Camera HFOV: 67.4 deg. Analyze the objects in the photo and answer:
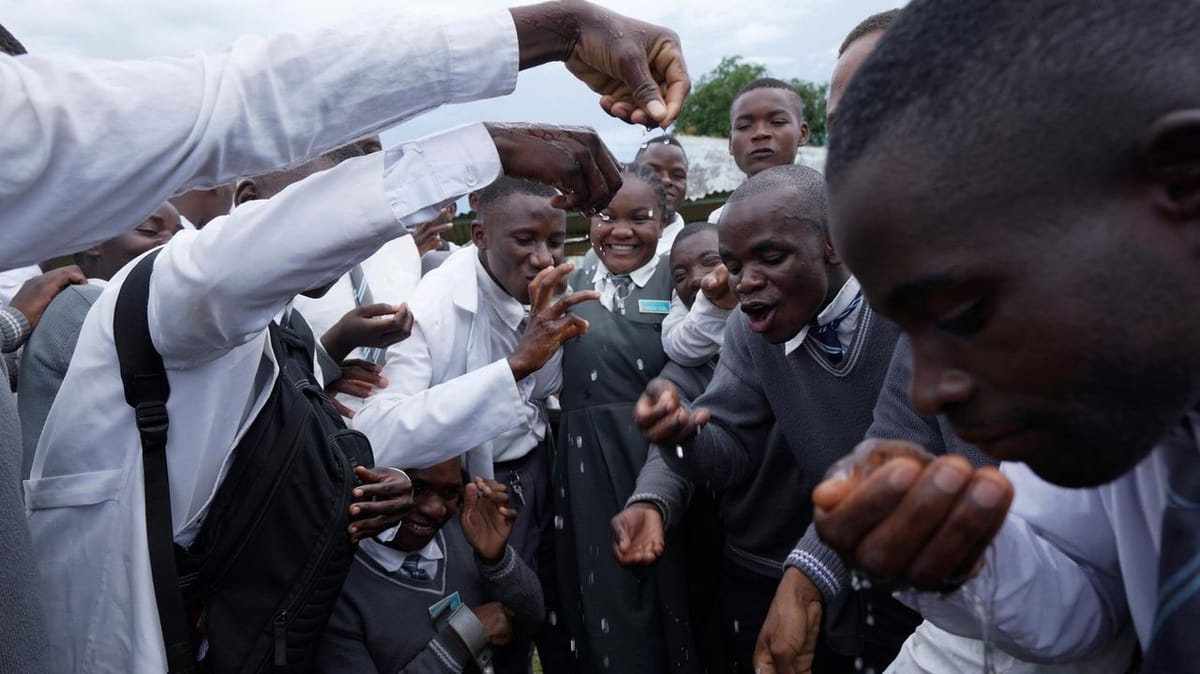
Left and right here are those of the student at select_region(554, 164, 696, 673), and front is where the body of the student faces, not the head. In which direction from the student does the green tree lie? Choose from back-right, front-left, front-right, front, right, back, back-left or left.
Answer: back

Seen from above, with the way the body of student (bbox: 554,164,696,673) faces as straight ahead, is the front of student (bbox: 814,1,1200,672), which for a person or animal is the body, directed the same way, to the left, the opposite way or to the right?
to the right

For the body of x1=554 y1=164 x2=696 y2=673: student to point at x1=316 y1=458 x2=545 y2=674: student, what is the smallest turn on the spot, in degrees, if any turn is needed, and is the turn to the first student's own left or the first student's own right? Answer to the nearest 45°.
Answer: approximately 45° to the first student's own right

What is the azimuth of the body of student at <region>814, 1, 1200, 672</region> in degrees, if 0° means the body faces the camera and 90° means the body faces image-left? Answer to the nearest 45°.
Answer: approximately 90°

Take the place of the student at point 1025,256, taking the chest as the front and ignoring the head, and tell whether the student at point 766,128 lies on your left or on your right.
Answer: on your right

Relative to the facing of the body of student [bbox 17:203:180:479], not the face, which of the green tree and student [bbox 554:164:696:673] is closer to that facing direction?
the student
